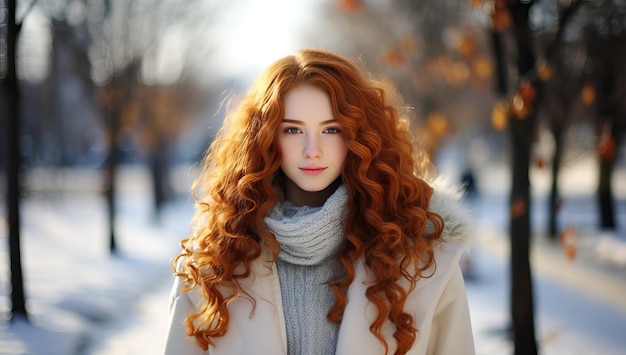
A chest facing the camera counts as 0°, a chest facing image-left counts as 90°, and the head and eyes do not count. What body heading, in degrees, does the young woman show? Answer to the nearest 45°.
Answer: approximately 0°

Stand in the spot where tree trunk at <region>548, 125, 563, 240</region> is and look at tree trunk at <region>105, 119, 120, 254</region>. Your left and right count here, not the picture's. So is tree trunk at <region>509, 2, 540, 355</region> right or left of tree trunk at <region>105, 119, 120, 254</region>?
left

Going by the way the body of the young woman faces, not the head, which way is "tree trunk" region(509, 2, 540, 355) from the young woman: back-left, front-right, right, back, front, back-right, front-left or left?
back-left

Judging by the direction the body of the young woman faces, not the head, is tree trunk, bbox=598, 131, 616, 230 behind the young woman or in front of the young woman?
behind

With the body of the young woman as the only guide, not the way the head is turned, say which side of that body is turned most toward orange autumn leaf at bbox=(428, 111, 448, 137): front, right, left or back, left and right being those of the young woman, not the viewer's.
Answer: back

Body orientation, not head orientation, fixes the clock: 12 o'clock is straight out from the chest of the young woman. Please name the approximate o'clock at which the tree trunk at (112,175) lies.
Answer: The tree trunk is roughly at 5 o'clock from the young woman.

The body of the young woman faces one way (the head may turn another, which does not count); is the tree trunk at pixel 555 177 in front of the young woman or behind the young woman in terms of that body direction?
behind

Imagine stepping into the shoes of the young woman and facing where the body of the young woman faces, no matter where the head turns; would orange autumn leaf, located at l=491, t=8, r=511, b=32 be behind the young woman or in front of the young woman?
behind

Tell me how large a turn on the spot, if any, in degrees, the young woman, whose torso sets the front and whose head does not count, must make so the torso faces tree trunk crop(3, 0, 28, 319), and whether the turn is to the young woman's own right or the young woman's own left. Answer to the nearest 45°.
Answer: approximately 135° to the young woman's own right

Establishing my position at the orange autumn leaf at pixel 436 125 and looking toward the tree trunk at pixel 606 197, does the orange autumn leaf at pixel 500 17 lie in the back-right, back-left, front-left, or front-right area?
back-right
